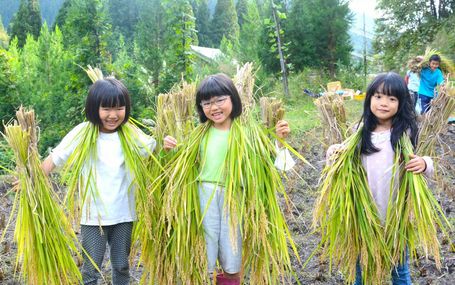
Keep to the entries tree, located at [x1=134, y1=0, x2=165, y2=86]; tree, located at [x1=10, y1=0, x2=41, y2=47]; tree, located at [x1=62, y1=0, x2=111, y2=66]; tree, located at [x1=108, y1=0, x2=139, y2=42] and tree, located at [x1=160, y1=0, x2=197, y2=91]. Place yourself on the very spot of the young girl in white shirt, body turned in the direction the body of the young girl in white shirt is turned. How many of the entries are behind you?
5

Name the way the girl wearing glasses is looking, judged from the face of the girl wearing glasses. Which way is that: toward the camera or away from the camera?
toward the camera

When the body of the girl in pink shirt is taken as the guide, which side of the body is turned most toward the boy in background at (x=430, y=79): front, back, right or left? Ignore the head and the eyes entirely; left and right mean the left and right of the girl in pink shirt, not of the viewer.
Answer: back

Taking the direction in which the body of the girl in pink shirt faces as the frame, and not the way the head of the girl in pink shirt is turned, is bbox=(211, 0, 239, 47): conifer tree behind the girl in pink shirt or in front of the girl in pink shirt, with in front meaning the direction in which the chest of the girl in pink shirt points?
behind

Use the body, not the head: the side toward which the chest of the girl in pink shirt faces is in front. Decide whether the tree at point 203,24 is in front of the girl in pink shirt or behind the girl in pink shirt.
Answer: behind

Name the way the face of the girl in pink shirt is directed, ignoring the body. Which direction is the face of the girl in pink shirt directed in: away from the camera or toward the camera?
toward the camera

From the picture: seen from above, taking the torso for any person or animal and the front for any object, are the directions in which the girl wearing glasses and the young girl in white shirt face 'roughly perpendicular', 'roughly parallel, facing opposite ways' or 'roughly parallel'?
roughly parallel

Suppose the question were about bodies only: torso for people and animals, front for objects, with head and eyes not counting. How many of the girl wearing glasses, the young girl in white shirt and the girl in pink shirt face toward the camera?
3

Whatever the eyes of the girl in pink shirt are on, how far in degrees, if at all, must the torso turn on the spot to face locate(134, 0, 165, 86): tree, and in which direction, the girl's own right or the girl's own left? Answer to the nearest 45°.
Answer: approximately 135° to the girl's own right

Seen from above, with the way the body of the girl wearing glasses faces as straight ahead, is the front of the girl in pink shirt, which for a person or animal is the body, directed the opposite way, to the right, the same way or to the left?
the same way

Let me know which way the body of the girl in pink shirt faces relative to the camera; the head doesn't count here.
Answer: toward the camera

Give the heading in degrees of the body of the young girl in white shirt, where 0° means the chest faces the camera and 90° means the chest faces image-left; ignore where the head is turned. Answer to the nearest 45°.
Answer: approximately 0°

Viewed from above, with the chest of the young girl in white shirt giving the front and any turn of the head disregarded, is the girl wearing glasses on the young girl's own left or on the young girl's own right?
on the young girl's own left

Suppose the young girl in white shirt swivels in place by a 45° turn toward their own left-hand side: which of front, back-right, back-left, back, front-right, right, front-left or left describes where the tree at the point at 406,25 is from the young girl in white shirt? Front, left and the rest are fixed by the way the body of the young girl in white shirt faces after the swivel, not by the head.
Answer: left

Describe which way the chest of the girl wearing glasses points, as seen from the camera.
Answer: toward the camera
